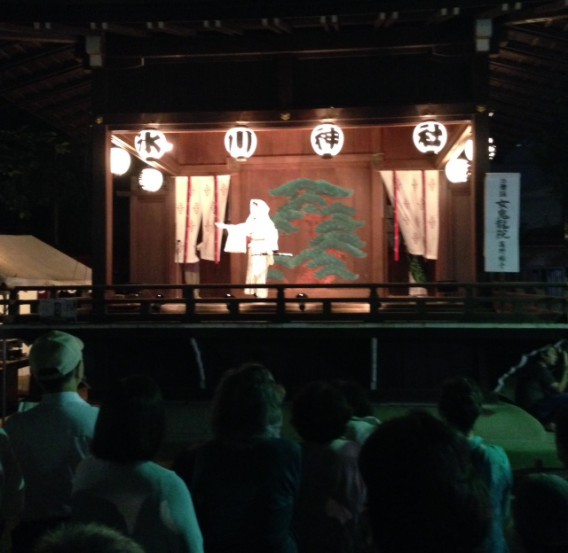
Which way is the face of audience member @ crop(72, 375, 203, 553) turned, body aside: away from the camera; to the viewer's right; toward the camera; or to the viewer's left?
away from the camera

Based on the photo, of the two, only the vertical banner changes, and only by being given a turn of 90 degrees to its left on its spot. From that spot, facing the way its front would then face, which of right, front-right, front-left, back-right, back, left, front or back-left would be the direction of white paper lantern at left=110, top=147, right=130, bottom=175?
back

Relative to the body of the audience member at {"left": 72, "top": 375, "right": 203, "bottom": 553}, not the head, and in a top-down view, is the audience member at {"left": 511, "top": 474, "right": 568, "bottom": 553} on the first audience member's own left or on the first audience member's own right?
on the first audience member's own right

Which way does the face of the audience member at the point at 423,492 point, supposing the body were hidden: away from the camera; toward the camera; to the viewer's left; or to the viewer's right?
away from the camera

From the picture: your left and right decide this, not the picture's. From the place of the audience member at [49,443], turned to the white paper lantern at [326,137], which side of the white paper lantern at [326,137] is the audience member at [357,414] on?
right

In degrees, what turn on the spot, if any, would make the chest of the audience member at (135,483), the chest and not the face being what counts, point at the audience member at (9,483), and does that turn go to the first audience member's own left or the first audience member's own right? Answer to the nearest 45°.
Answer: approximately 45° to the first audience member's own left

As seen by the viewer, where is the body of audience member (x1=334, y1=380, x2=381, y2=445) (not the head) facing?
away from the camera

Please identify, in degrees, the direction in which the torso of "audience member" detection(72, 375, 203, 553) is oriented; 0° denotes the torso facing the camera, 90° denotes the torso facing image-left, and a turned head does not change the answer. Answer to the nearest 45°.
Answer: approximately 180°

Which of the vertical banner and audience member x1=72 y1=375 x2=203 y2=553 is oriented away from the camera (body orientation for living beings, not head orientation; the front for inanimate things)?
the audience member

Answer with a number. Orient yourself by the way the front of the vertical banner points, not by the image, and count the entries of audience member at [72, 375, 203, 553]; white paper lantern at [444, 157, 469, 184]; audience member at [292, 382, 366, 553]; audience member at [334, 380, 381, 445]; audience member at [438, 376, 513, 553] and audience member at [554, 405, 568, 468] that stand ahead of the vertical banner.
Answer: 5

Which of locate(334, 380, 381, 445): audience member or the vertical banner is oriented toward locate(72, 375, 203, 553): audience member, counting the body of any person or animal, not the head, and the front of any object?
the vertical banner

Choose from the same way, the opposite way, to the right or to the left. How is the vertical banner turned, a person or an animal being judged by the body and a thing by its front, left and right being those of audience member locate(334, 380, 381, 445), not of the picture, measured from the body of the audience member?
the opposite way

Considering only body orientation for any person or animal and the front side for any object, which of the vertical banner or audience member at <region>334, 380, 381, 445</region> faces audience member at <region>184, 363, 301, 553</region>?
the vertical banner
